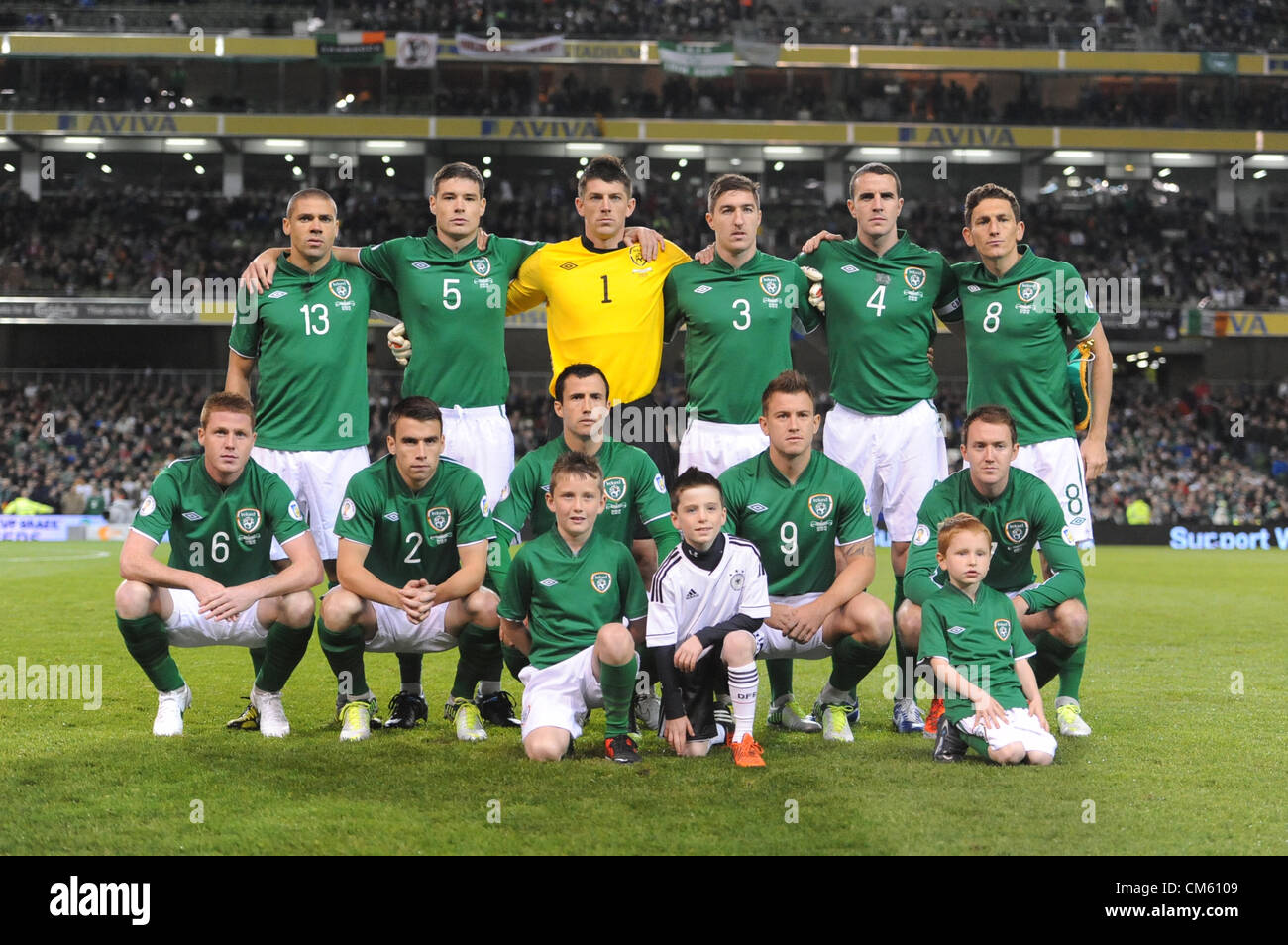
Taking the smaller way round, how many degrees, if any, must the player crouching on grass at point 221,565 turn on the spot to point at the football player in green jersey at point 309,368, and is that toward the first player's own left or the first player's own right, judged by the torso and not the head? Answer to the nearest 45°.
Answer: approximately 135° to the first player's own left

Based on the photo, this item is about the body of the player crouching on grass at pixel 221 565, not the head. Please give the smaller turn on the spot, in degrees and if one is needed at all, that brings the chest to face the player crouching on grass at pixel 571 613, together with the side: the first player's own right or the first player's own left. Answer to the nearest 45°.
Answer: approximately 45° to the first player's own left

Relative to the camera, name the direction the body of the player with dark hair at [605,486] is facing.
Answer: toward the camera

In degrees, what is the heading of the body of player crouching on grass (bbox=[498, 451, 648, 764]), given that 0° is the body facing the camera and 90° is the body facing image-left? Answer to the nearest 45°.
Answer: approximately 0°

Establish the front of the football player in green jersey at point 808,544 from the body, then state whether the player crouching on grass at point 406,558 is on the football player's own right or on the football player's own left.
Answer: on the football player's own right

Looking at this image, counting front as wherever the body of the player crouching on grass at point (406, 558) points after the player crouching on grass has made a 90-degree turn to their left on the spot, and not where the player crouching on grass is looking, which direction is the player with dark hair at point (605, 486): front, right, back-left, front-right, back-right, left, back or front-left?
front

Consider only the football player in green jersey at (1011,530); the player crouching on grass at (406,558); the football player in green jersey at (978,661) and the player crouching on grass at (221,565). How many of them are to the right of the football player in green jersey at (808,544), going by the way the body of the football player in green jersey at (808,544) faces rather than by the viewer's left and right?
2

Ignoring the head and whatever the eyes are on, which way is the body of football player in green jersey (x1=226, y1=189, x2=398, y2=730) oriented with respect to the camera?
toward the camera

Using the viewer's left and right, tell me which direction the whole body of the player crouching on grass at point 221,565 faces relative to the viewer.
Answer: facing the viewer

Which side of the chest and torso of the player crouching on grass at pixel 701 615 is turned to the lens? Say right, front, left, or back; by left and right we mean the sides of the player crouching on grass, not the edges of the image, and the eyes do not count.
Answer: front

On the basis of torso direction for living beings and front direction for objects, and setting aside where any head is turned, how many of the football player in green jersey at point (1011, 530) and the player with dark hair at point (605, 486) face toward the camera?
2

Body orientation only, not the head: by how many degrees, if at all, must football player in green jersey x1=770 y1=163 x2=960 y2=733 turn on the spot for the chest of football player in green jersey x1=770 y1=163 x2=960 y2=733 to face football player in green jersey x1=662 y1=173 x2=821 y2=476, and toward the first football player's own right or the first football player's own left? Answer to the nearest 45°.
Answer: approximately 90° to the first football player's own right

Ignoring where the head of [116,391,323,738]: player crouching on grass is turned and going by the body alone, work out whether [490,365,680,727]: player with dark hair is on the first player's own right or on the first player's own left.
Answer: on the first player's own left

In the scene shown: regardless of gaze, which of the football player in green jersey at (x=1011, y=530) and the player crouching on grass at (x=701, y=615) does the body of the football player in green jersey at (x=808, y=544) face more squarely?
the player crouching on grass
